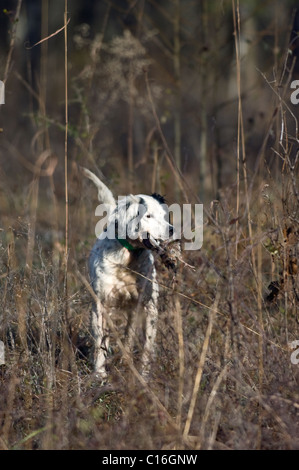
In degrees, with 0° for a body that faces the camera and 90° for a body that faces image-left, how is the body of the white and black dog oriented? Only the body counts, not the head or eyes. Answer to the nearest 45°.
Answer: approximately 0°
